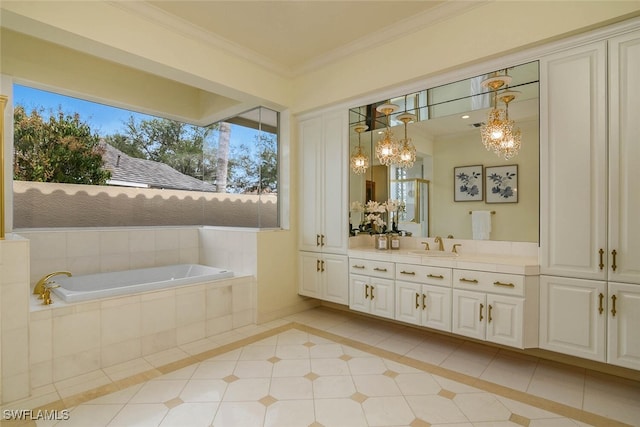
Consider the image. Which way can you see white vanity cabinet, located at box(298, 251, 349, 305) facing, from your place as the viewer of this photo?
facing the viewer and to the left of the viewer

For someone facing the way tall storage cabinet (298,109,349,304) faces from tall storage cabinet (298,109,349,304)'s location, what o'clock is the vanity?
The vanity is roughly at 9 o'clock from the tall storage cabinet.

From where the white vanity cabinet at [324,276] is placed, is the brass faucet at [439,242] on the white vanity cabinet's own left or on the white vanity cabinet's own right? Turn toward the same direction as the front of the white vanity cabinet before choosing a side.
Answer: on the white vanity cabinet's own left

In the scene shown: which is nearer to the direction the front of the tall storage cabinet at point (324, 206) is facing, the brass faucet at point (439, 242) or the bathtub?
the bathtub

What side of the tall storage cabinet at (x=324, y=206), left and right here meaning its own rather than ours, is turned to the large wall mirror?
left

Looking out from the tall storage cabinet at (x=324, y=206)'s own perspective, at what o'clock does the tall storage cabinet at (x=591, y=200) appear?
the tall storage cabinet at (x=591, y=200) is roughly at 9 o'clock from the tall storage cabinet at (x=324, y=206).

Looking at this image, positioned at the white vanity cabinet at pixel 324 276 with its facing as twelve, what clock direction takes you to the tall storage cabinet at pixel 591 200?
The tall storage cabinet is roughly at 9 o'clock from the white vanity cabinet.

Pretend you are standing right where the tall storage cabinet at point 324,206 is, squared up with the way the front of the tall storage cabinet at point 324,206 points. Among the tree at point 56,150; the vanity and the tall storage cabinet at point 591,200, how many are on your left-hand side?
2

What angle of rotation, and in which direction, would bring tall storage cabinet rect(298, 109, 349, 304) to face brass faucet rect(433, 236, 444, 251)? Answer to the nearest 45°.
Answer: approximately 135° to its left

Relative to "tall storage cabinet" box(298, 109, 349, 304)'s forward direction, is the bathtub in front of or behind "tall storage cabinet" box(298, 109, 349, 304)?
in front

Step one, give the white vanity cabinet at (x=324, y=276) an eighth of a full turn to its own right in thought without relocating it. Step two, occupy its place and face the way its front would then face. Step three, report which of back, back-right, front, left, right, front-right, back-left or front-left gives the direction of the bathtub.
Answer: front

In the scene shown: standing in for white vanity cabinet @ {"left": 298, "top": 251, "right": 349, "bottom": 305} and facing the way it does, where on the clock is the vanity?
The vanity is roughly at 9 o'clock from the white vanity cabinet.

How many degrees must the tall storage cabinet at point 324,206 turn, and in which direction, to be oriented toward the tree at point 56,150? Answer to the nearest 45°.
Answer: approximately 45° to its right

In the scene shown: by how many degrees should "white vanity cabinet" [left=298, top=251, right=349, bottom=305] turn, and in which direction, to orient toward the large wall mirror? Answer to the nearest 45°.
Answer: approximately 135° to its left
